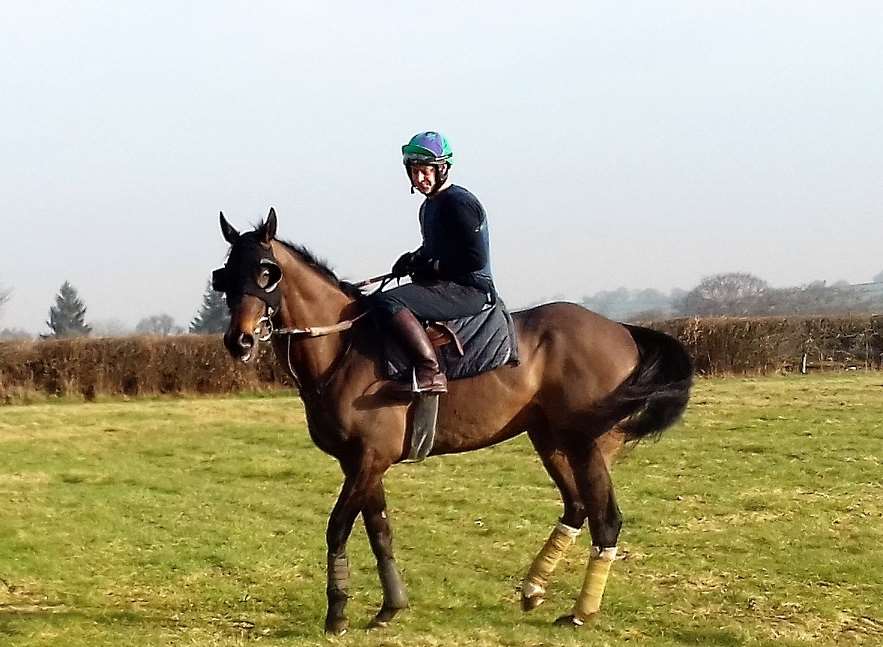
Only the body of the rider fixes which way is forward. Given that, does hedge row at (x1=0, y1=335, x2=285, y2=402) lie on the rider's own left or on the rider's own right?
on the rider's own right

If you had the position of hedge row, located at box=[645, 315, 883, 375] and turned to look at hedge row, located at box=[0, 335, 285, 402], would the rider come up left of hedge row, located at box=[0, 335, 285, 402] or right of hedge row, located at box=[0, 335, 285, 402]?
left

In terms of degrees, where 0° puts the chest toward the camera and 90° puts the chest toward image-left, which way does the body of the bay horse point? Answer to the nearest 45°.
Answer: approximately 90°

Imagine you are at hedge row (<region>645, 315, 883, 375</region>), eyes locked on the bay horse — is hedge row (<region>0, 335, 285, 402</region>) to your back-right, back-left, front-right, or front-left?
front-right

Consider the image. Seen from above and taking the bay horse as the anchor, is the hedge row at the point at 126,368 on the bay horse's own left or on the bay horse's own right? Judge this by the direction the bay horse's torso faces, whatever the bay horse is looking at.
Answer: on the bay horse's own right

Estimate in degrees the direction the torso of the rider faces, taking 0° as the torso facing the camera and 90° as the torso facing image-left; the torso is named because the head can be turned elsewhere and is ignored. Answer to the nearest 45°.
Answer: approximately 90°

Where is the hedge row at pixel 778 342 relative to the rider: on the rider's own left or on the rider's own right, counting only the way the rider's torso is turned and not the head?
on the rider's own right
